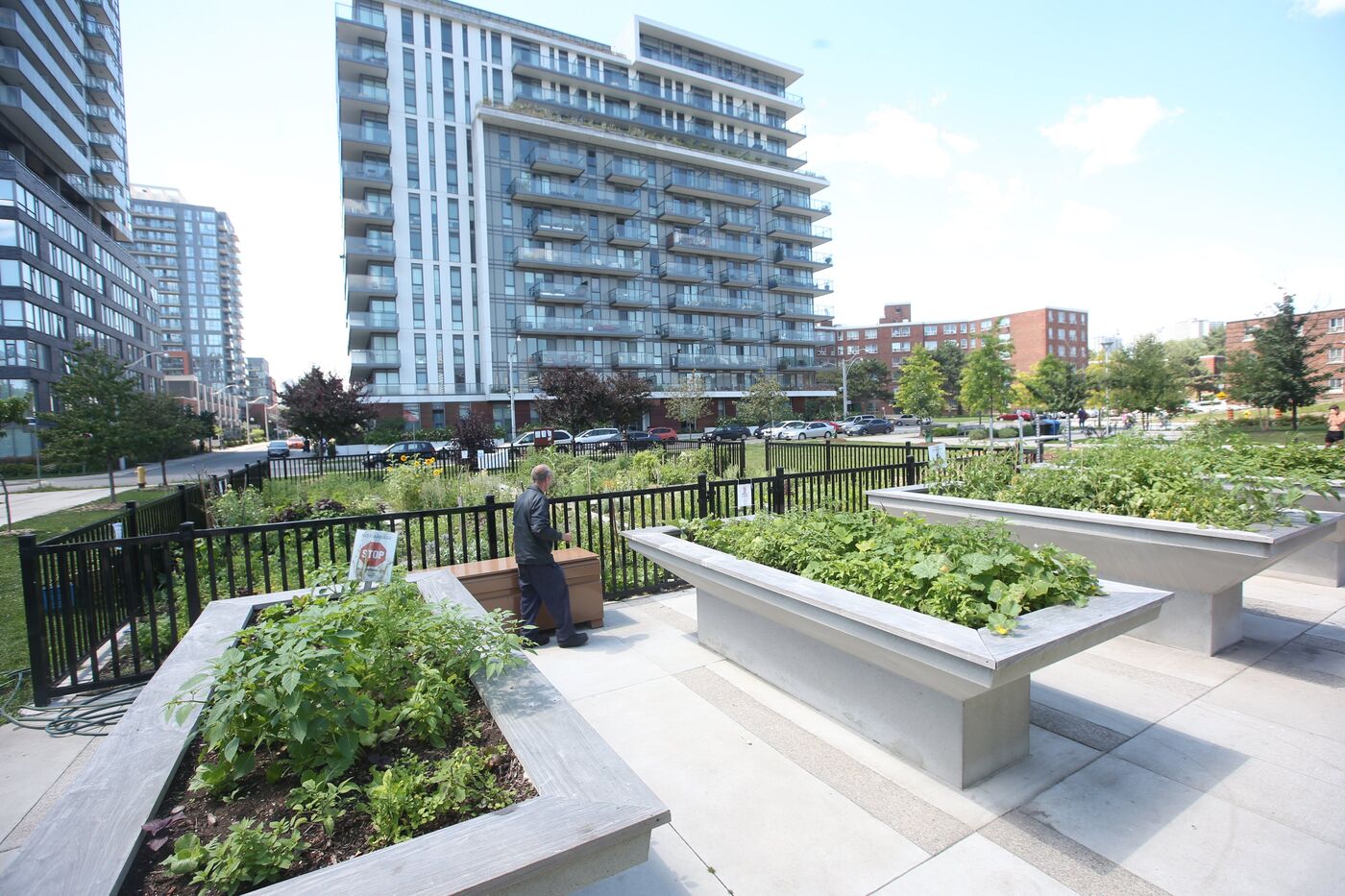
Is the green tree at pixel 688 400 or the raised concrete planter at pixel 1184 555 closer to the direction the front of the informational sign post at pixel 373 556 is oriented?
the raised concrete planter

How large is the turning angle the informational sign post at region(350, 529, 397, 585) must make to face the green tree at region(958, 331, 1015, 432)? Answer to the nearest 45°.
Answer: approximately 135° to its left

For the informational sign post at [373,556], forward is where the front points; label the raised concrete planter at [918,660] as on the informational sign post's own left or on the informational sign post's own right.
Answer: on the informational sign post's own left

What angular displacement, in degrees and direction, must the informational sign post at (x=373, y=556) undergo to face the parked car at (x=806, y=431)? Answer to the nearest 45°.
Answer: approximately 135° to its left

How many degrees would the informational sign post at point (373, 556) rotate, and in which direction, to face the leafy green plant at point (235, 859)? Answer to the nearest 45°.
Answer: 0° — it already faces it

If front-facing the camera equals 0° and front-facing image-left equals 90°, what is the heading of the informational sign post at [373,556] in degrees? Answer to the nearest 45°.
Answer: approximately 0°

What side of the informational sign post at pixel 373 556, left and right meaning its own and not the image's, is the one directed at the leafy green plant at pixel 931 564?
left

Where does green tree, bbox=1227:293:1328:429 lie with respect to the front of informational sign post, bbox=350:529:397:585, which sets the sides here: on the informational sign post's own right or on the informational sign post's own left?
on the informational sign post's own left

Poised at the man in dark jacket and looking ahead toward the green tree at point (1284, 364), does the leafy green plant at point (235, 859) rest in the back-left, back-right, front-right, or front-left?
back-right

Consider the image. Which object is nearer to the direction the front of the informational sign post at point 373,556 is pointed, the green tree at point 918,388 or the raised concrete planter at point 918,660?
the raised concrete planter

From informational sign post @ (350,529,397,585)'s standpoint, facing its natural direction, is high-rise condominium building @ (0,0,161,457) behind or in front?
behind

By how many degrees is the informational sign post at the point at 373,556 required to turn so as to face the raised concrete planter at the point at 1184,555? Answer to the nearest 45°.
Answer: approximately 90° to its left
